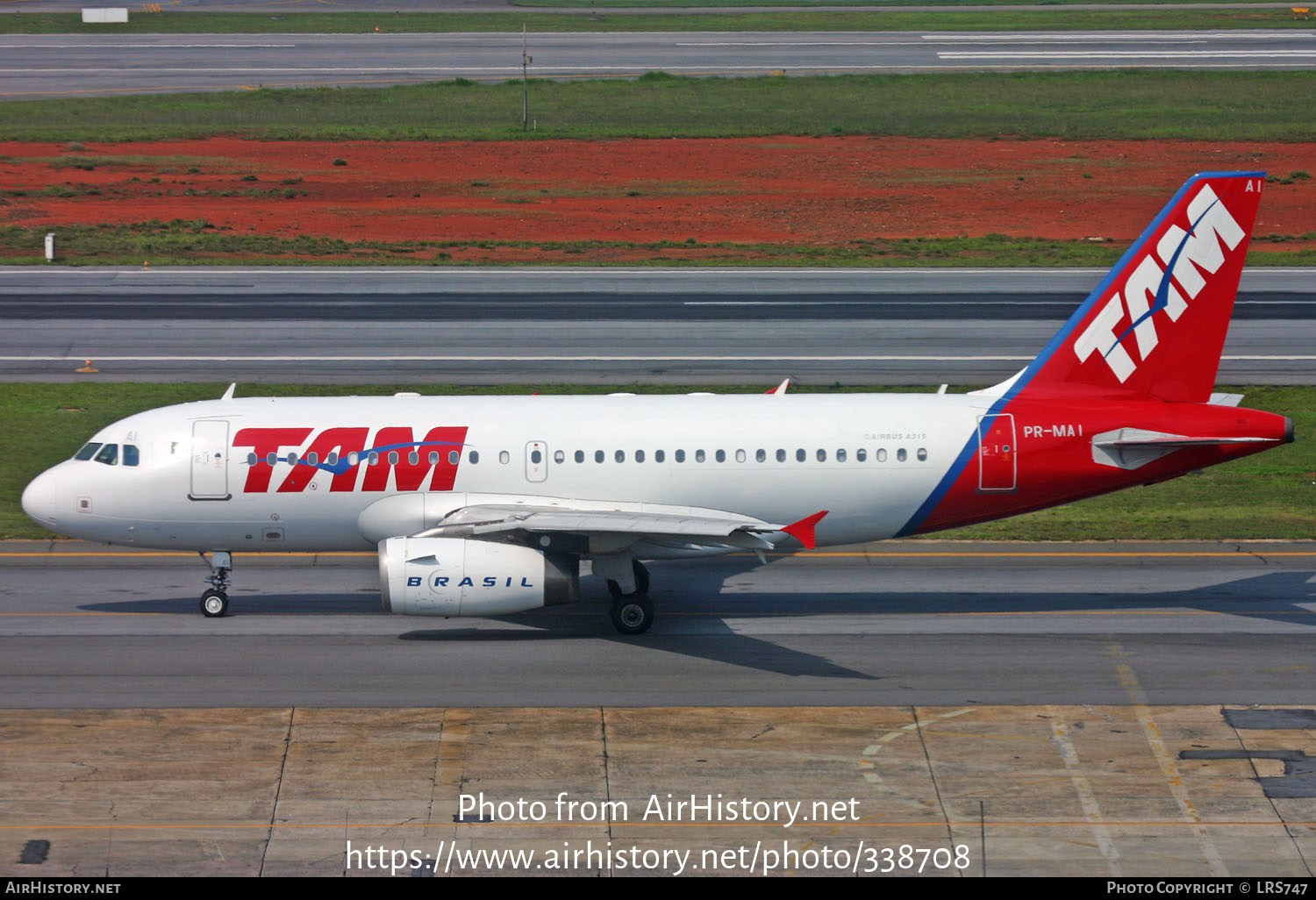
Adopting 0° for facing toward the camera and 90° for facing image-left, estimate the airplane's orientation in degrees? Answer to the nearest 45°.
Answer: approximately 90°
